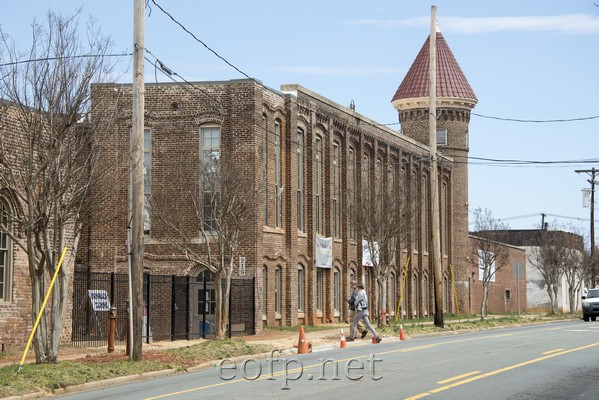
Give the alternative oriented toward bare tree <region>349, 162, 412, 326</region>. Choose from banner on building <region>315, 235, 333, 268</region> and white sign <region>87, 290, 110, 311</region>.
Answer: the banner on building

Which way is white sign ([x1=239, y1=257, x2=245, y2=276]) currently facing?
toward the camera

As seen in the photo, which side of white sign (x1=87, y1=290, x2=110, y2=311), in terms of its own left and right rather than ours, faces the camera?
front

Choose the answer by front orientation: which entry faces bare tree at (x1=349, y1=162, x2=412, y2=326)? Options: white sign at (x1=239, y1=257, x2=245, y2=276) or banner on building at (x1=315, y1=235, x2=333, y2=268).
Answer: the banner on building

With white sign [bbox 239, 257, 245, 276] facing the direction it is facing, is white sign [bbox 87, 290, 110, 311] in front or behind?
in front

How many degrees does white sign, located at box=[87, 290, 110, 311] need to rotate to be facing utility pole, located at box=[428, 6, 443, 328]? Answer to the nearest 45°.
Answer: approximately 135° to its left

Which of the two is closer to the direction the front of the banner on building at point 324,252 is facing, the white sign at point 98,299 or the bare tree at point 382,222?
the bare tree

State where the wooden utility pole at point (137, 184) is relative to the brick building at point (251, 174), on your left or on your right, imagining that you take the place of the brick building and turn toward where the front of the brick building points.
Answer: on your right

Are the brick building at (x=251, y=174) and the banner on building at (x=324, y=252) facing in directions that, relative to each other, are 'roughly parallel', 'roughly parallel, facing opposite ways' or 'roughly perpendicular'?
roughly parallel

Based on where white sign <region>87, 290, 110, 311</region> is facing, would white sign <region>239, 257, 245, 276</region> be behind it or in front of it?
behind

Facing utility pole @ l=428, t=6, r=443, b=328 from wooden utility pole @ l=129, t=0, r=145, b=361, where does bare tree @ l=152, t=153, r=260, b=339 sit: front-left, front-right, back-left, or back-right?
front-left

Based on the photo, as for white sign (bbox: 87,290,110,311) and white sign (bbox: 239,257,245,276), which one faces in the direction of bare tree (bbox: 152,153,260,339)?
white sign (bbox: 239,257,245,276)

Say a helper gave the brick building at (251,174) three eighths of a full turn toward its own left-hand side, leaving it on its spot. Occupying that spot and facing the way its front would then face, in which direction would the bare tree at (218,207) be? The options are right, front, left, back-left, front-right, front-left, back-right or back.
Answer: back

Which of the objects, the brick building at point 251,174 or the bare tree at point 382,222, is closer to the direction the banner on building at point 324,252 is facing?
the bare tree
